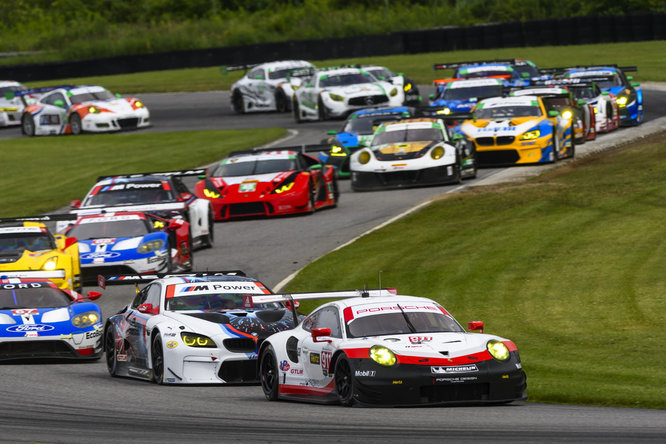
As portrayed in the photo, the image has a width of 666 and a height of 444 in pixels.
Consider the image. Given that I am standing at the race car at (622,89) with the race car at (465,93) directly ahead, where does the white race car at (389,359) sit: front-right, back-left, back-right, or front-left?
front-left

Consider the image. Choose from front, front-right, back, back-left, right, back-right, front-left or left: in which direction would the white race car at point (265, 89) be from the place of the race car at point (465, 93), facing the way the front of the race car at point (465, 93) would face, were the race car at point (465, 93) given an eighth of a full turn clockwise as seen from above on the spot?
front-right

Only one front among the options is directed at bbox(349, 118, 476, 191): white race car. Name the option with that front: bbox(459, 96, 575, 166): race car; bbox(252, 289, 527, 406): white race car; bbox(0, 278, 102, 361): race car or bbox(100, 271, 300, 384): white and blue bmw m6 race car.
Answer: bbox(459, 96, 575, 166): race car

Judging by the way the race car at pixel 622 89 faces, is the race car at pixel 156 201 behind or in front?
in front

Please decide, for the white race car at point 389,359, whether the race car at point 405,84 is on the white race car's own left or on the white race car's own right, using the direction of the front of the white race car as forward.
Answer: on the white race car's own left

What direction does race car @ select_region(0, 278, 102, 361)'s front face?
toward the camera

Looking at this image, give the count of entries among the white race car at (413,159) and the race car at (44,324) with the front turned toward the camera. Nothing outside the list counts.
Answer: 2

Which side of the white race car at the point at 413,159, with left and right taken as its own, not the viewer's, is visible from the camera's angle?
front

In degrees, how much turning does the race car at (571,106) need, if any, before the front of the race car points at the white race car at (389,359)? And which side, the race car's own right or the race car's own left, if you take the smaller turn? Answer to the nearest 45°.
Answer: approximately 45° to the race car's own left

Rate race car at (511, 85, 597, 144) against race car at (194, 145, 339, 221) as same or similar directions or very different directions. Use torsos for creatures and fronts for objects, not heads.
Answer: same or similar directions

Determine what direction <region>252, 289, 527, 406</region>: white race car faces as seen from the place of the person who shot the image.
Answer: facing the viewer and to the right of the viewer

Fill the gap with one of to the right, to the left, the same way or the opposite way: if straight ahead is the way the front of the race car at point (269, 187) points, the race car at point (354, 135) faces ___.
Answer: the same way

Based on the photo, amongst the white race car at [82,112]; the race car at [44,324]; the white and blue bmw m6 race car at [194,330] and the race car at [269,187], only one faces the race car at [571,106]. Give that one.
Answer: the white race car
